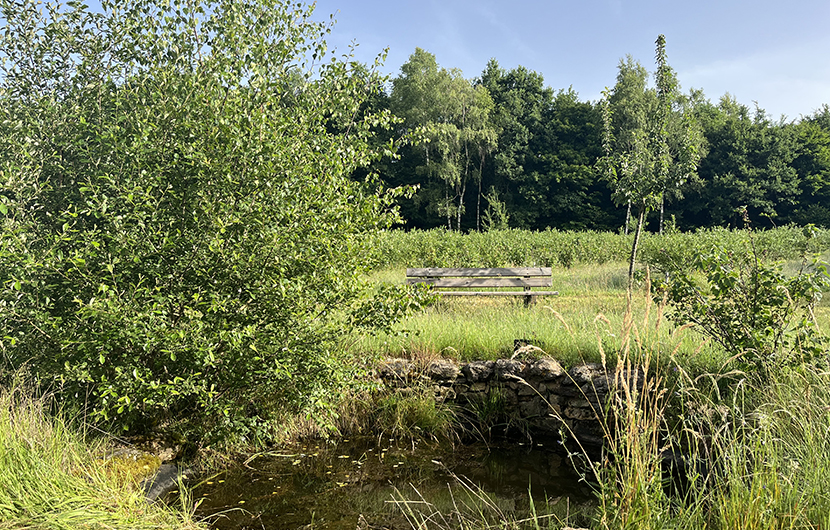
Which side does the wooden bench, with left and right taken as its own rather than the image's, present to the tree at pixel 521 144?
back

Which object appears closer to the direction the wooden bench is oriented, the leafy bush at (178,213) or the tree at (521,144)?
the leafy bush

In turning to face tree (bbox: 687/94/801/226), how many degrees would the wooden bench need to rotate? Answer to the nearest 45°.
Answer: approximately 135° to its left

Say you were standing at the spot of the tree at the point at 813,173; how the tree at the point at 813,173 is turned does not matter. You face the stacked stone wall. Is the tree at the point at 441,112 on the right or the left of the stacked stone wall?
right

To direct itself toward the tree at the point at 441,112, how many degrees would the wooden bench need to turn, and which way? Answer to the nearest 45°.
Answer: approximately 180°

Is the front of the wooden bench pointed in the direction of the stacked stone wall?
yes

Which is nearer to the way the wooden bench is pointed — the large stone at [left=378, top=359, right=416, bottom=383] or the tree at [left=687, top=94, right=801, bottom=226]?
the large stone

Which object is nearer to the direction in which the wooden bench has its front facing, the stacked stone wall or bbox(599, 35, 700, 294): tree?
the stacked stone wall

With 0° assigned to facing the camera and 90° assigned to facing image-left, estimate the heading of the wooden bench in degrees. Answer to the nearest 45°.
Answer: approximately 0°

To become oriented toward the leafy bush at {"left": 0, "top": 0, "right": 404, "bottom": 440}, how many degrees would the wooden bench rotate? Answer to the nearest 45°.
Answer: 0° — it already faces it
